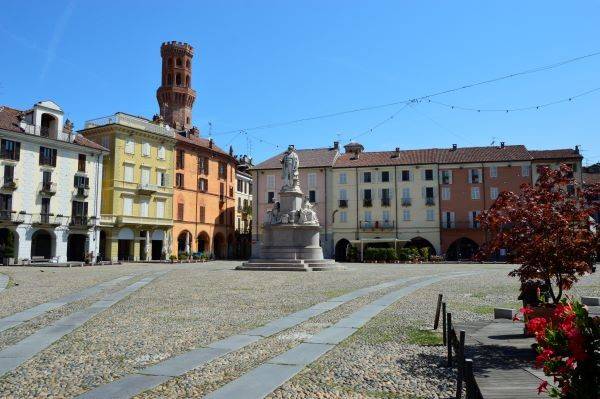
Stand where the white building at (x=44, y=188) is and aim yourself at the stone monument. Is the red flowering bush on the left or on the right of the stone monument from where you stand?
right

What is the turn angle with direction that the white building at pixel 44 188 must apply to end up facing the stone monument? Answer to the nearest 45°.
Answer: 0° — it already faces it

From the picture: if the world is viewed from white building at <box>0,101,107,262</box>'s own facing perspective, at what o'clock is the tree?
The tree is roughly at 1 o'clock from the white building.

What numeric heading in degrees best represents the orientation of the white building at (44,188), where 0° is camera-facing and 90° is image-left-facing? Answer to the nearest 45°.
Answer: approximately 315°

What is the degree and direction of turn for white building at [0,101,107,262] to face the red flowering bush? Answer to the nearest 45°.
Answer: approximately 45° to its right
